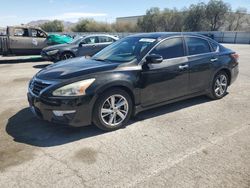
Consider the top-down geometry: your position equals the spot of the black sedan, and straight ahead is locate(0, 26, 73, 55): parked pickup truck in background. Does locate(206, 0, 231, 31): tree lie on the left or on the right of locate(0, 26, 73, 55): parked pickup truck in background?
right

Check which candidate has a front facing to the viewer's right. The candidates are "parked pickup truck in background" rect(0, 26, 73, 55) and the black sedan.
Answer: the parked pickup truck in background

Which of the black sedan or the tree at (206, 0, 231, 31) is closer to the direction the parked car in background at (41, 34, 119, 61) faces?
the black sedan

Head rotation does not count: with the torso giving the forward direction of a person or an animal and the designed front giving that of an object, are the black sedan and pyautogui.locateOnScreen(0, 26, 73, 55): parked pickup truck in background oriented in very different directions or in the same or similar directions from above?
very different directions

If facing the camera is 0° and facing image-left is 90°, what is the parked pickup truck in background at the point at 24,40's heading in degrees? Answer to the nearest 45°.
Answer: approximately 270°

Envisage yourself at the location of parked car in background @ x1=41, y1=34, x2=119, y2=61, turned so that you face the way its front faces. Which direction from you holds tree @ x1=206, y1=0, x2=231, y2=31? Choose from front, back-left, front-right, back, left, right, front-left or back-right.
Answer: back

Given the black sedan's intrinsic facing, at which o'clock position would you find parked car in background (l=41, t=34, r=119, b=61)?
The parked car in background is roughly at 4 o'clock from the black sedan.
